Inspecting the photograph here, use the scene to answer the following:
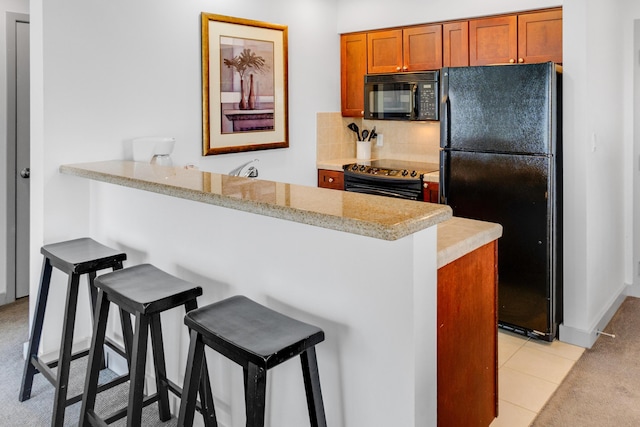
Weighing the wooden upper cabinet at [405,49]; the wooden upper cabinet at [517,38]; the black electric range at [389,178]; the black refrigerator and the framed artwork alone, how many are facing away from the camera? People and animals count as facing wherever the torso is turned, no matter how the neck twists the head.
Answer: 0

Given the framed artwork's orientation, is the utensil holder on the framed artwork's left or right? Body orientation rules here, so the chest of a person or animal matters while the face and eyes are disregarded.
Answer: on its left

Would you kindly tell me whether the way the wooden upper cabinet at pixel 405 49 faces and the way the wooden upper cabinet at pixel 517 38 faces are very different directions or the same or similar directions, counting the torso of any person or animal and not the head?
same or similar directions

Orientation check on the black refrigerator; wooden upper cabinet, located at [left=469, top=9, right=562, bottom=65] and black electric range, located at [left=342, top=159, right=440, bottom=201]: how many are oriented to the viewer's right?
0

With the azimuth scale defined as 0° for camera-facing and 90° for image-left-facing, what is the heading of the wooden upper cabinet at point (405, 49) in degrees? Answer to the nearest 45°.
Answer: approximately 45°

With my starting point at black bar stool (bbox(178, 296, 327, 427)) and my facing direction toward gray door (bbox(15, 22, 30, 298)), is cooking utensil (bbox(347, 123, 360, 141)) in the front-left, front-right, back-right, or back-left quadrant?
front-right

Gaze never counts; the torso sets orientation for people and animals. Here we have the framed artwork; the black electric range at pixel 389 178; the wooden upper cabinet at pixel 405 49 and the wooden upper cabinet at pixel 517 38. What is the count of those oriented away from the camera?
0

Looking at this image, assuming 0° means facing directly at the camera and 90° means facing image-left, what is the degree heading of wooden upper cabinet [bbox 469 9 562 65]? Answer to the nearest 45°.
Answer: approximately 45°

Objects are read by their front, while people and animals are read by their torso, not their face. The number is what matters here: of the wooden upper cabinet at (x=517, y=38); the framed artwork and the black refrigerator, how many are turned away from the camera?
0

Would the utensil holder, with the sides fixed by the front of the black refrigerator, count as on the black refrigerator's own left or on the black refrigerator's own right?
on the black refrigerator's own right

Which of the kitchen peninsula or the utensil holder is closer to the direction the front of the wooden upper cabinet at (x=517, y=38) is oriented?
the kitchen peninsula
